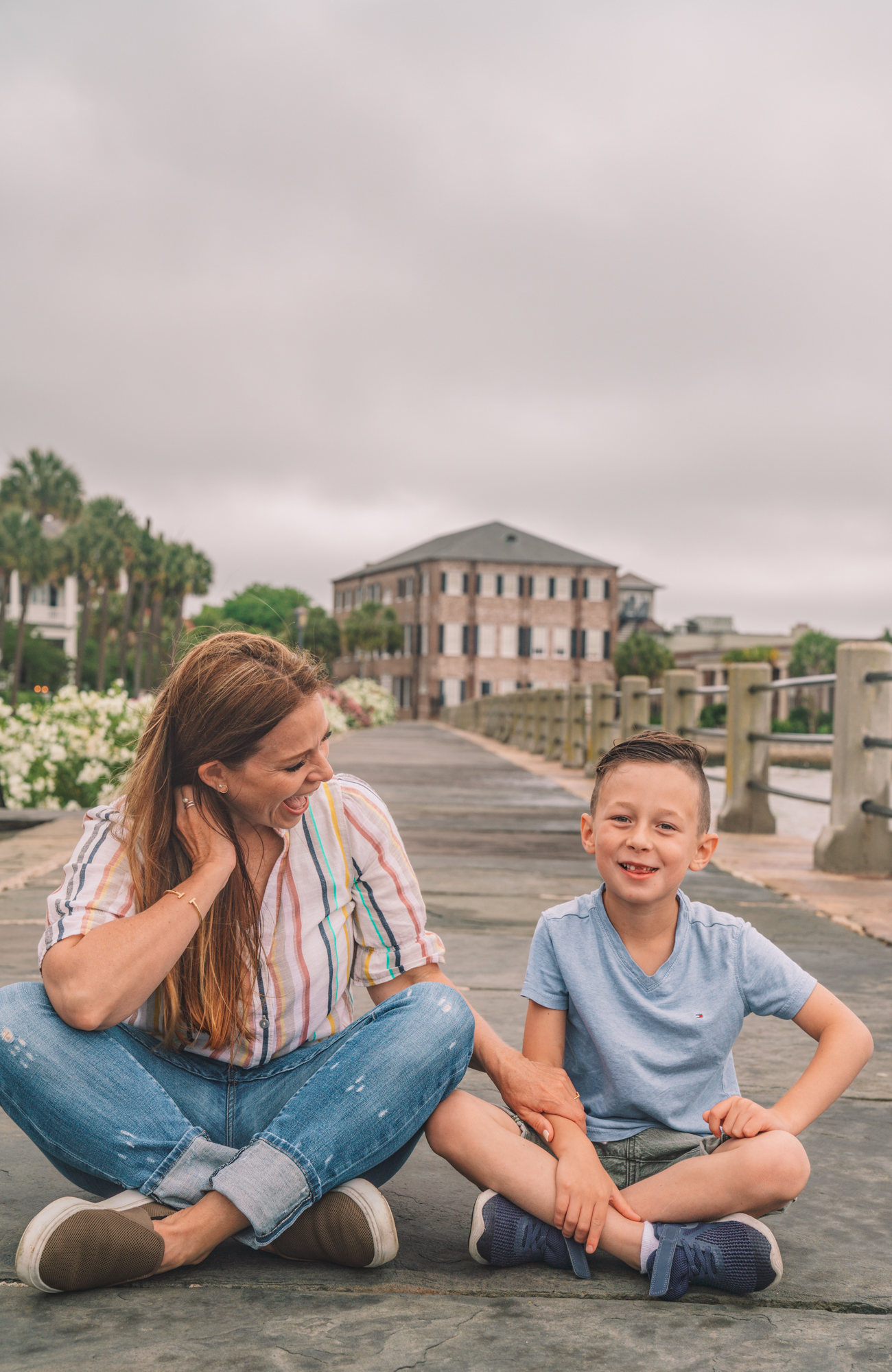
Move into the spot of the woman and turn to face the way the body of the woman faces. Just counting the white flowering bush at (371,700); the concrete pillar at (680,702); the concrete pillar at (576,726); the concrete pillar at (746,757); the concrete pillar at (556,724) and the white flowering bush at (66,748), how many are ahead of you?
0

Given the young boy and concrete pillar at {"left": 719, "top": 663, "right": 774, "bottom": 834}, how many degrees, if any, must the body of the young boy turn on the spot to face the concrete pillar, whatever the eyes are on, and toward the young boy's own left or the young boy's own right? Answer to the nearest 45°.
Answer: approximately 180°

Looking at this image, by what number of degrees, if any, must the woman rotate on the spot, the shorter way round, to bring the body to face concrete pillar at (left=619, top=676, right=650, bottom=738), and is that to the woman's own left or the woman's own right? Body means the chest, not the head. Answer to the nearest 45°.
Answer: approximately 180°

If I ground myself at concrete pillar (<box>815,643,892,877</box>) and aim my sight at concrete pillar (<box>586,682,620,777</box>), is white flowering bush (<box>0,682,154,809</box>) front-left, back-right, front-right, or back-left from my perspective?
front-left

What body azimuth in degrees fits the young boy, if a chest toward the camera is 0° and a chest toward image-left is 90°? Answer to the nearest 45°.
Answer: approximately 0°

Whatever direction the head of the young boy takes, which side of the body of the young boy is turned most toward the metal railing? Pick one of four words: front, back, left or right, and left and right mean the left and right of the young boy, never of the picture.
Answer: back

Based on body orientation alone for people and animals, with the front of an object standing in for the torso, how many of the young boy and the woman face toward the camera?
2

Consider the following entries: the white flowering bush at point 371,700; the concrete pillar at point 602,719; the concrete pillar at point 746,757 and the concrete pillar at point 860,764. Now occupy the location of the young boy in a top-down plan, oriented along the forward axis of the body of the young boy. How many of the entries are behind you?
4

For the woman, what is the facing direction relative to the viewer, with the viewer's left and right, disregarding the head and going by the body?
facing the viewer

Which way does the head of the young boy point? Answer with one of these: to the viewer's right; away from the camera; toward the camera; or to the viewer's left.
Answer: toward the camera

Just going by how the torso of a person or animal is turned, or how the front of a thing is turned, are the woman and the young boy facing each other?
no

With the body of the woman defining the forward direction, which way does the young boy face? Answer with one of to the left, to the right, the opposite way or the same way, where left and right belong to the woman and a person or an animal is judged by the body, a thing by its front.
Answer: the same way

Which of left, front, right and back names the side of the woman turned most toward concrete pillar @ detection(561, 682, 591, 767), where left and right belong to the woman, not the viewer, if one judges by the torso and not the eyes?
back

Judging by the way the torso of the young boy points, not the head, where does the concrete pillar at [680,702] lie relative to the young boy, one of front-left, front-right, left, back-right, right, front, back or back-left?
back

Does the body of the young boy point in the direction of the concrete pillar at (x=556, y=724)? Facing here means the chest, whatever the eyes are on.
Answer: no

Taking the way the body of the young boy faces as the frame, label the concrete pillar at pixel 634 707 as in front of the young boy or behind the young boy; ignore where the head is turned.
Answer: behind

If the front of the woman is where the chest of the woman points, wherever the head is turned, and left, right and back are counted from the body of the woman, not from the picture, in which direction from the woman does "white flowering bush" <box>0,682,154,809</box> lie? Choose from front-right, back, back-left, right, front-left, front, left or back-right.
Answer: back
